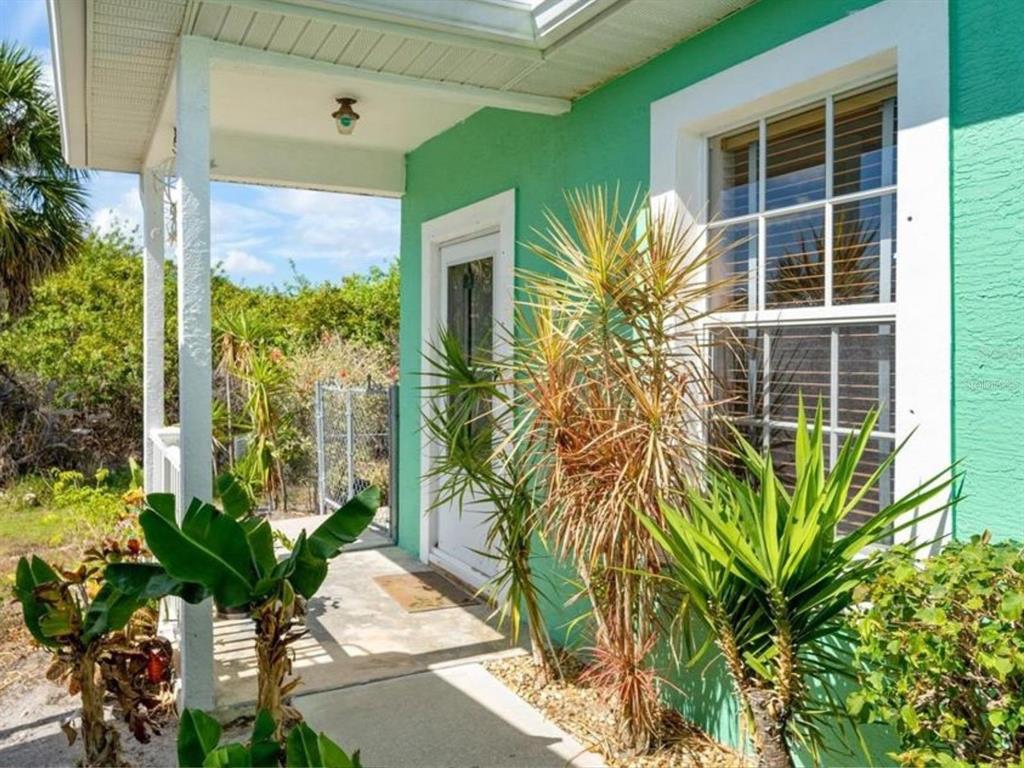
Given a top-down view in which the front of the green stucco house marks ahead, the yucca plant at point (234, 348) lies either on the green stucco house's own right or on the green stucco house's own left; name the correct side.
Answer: on the green stucco house's own right

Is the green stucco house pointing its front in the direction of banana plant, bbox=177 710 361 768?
yes

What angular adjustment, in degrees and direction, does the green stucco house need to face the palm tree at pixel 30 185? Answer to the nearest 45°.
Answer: approximately 90° to its right

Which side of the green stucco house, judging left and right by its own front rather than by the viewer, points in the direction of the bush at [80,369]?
right

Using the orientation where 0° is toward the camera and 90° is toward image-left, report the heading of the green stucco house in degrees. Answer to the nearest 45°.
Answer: approximately 45°

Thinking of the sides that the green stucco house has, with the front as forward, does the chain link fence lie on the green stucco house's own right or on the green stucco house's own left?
on the green stucco house's own right
